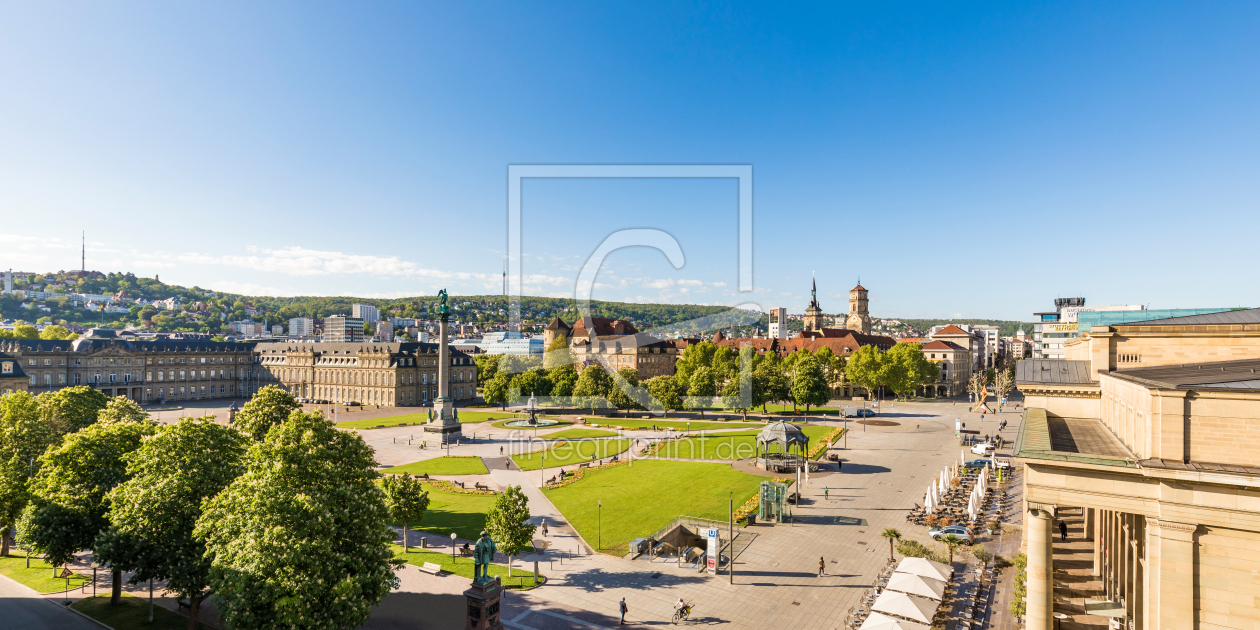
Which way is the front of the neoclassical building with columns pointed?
to the viewer's left

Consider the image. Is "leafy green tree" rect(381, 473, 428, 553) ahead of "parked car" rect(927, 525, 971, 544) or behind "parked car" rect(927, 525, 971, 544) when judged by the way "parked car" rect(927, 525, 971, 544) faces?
ahead

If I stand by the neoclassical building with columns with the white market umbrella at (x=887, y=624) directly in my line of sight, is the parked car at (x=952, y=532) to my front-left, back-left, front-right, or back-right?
front-right

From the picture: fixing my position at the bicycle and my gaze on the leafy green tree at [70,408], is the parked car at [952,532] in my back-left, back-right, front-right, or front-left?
back-right

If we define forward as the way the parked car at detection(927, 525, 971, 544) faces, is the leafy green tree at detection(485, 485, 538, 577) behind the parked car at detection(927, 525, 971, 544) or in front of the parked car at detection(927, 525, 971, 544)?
in front

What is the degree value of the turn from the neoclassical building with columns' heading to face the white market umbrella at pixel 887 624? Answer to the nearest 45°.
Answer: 0° — it already faces it

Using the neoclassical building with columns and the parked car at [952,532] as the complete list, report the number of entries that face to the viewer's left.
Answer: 2

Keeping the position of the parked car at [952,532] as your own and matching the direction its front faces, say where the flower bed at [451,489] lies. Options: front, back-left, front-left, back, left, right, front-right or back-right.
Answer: front

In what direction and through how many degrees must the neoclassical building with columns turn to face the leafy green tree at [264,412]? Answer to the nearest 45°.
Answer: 0° — it already faces it

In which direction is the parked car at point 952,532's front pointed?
to the viewer's left

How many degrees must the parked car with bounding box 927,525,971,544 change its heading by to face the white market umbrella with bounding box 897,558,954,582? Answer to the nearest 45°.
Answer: approximately 90° to its left

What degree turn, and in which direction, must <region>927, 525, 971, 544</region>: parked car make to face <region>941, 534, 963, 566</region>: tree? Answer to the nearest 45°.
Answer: approximately 90° to its left

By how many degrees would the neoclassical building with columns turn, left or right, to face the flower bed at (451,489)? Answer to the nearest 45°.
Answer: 0° — it already faces it

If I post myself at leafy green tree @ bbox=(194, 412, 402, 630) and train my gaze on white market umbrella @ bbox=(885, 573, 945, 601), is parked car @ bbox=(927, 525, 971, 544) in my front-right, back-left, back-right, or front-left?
front-left
